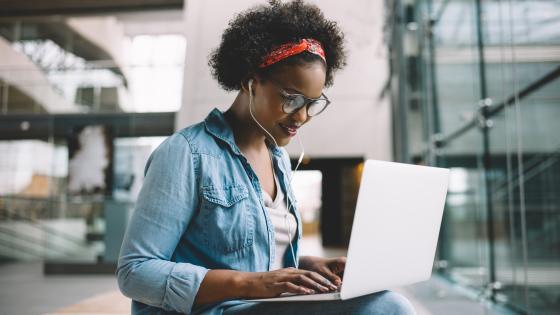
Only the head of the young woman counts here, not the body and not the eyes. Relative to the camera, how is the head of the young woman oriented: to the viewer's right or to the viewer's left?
to the viewer's right

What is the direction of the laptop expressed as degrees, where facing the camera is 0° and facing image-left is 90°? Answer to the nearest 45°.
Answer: approximately 135°

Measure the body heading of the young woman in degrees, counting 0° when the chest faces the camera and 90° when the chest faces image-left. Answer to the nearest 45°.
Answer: approximately 315°
